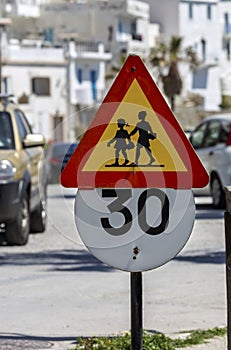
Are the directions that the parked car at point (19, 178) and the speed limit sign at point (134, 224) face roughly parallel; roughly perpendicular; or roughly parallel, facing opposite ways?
roughly parallel

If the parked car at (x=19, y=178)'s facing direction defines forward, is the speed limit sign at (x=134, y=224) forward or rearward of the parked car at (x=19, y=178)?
forward

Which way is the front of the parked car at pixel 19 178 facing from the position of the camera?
facing the viewer

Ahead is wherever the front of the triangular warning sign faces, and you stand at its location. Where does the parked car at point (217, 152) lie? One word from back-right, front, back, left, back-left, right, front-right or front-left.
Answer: back

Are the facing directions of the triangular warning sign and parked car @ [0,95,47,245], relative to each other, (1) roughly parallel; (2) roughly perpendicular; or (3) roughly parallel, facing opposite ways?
roughly parallel

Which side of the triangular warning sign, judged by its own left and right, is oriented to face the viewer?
front
